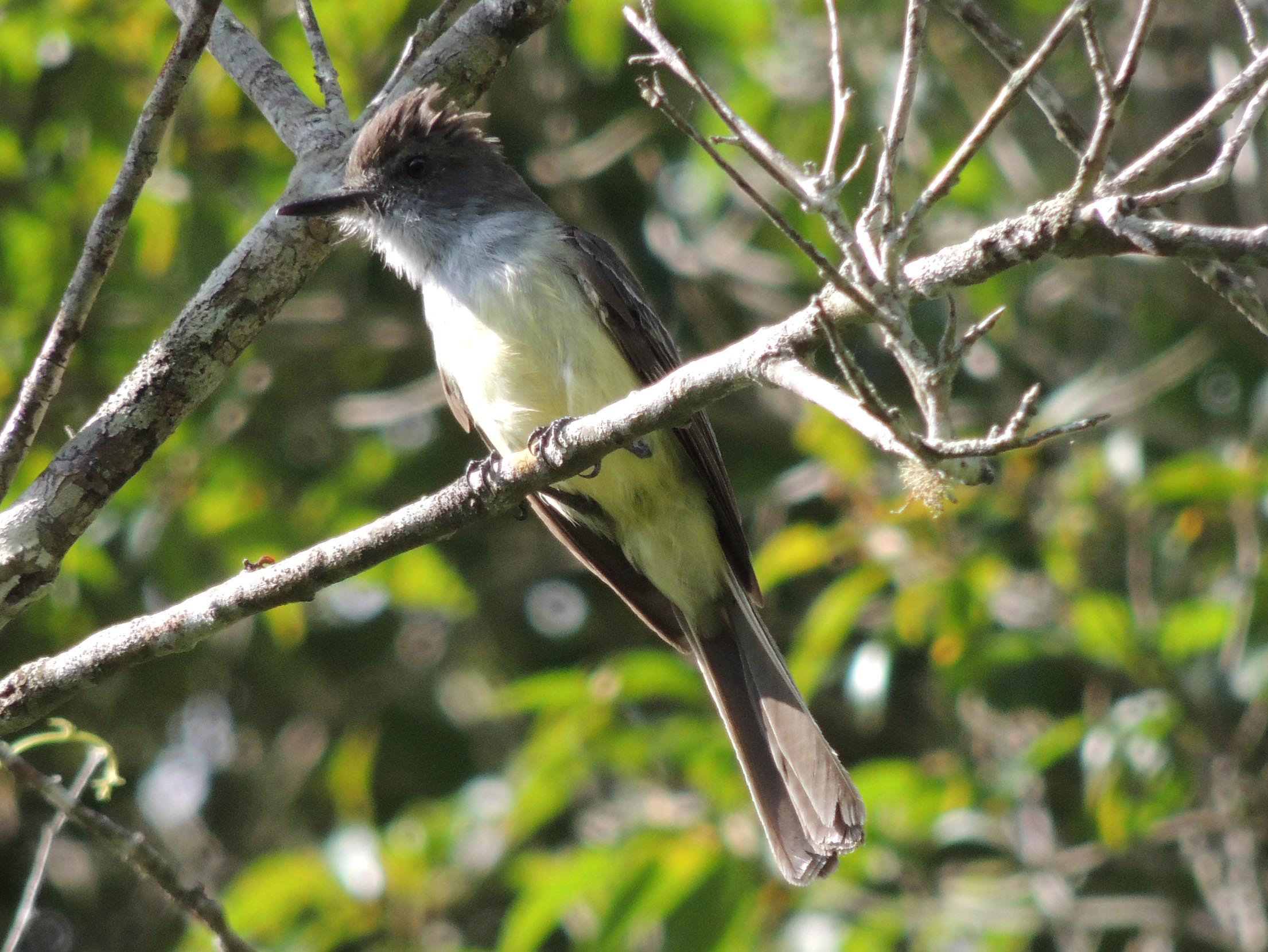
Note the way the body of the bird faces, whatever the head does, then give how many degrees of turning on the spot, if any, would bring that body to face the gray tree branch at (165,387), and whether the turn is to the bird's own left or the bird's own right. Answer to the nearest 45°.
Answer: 0° — it already faces it

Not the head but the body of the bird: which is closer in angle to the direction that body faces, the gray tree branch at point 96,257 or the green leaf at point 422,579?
the gray tree branch

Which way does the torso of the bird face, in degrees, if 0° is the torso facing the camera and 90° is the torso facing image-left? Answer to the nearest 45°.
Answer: approximately 45°

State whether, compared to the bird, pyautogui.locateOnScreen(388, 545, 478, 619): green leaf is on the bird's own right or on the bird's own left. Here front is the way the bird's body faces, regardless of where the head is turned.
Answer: on the bird's own right
